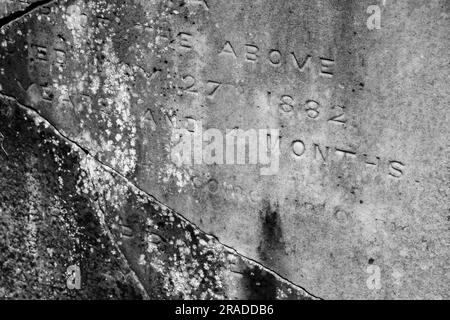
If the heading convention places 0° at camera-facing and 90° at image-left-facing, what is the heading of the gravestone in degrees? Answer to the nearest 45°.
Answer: approximately 0°
